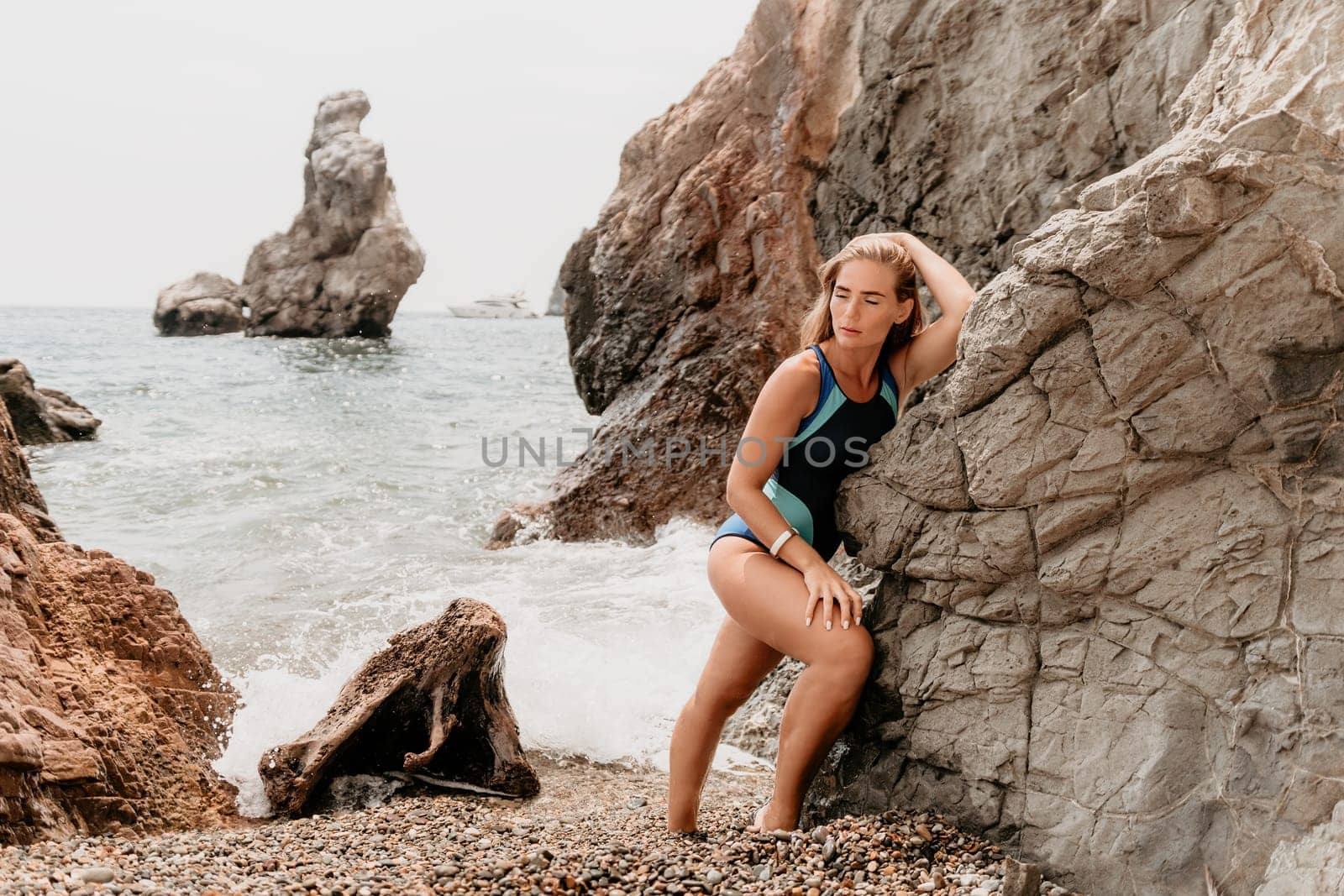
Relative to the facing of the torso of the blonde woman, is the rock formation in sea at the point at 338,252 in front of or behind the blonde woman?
behind

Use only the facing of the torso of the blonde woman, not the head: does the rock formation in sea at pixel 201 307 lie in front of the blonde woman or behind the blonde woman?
behind

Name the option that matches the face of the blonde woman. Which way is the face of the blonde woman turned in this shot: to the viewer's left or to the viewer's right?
to the viewer's left

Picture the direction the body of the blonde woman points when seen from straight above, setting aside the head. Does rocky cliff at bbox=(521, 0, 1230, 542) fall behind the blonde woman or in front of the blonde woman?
behind
